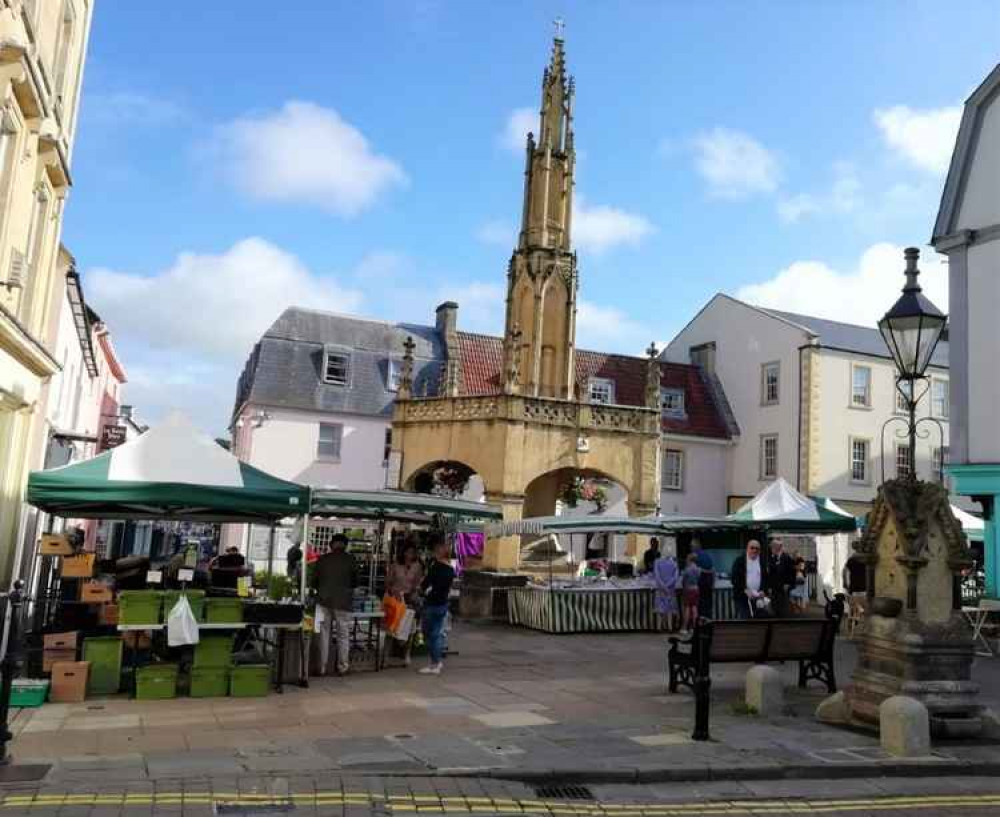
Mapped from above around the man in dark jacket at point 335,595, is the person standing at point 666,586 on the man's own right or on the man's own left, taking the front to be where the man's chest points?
on the man's own right

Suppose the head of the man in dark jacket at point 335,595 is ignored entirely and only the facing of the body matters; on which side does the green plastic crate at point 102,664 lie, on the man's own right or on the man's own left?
on the man's own left

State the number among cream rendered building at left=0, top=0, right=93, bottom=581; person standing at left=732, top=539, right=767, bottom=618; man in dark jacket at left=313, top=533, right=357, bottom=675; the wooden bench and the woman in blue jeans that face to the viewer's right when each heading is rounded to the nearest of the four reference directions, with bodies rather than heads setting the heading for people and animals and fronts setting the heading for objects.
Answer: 1

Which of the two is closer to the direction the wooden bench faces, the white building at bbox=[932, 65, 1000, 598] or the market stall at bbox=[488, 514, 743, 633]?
the market stall

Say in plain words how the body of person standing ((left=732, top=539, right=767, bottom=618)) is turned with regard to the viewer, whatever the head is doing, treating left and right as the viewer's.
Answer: facing the viewer

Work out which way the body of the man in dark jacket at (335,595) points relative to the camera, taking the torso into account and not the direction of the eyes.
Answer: away from the camera

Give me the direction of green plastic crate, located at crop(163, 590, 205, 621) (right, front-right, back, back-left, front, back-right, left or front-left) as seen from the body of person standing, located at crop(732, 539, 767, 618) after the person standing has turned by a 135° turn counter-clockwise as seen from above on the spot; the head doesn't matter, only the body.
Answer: back

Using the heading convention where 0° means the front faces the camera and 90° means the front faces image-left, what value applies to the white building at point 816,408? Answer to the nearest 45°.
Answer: approximately 315°

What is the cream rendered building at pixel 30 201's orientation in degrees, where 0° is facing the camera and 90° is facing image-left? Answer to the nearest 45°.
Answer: approximately 270°

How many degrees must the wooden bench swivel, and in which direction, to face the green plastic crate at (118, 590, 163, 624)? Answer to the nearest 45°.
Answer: approximately 45° to its left

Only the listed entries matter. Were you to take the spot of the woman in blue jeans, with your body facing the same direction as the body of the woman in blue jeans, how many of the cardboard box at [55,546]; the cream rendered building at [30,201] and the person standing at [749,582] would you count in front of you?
2

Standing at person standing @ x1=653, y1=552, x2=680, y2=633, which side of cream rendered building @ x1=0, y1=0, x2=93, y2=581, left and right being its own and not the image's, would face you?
front

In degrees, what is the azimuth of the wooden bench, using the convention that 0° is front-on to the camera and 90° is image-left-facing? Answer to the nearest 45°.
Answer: approximately 135°

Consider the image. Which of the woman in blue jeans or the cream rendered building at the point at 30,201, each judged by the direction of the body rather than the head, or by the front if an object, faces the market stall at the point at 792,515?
the cream rendered building

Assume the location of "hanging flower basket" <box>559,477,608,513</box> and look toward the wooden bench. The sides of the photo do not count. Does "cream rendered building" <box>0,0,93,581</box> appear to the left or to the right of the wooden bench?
right

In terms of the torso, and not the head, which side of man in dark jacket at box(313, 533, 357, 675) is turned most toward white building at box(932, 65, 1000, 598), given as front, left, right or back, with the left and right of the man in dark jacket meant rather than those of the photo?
right

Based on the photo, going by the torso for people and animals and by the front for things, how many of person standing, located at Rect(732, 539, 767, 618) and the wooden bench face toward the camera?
1
